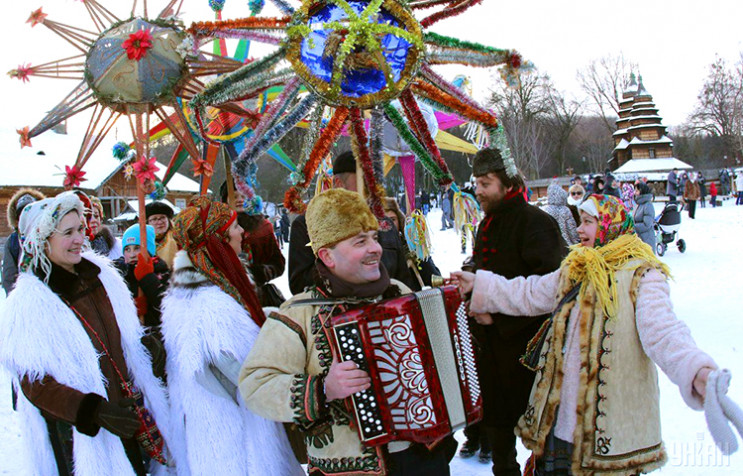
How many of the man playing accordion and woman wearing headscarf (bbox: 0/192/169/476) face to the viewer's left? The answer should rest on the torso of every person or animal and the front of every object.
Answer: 0

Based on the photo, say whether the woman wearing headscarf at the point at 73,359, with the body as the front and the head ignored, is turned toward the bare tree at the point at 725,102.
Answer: no

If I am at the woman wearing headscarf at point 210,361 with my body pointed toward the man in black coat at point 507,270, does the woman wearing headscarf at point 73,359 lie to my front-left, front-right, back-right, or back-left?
back-left

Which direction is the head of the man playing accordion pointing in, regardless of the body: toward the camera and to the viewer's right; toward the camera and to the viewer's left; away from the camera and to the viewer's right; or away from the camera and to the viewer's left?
toward the camera and to the viewer's right

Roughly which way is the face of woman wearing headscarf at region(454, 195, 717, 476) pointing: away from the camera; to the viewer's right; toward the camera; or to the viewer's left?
to the viewer's left

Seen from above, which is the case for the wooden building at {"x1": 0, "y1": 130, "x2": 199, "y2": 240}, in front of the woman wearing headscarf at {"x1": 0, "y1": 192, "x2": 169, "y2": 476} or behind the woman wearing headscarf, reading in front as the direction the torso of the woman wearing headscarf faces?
behind

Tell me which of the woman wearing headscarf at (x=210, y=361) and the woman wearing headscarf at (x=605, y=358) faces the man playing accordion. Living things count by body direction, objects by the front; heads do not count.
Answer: the woman wearing headscarf at (x=605, y=358)

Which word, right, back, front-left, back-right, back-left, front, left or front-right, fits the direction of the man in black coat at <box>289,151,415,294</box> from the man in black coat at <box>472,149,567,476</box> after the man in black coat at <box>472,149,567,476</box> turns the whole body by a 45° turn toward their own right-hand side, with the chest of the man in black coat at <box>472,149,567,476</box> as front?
front

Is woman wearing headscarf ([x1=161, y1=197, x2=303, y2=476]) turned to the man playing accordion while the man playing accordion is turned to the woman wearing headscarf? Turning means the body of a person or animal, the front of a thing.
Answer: no

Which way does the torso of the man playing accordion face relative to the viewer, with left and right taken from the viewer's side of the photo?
facing the viewer and to the right of the viewer

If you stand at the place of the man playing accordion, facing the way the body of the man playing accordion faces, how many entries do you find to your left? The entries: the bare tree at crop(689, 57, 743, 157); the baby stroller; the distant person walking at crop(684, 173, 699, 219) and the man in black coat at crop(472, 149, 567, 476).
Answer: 4

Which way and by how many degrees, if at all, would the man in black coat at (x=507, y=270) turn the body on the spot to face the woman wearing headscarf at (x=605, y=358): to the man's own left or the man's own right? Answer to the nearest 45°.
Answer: approximately 90° to the man's own left

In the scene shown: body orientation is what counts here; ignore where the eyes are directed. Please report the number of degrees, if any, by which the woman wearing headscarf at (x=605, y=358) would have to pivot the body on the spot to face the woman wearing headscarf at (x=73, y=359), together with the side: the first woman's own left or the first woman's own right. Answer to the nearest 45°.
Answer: approximately 45° to the first woman's own right
